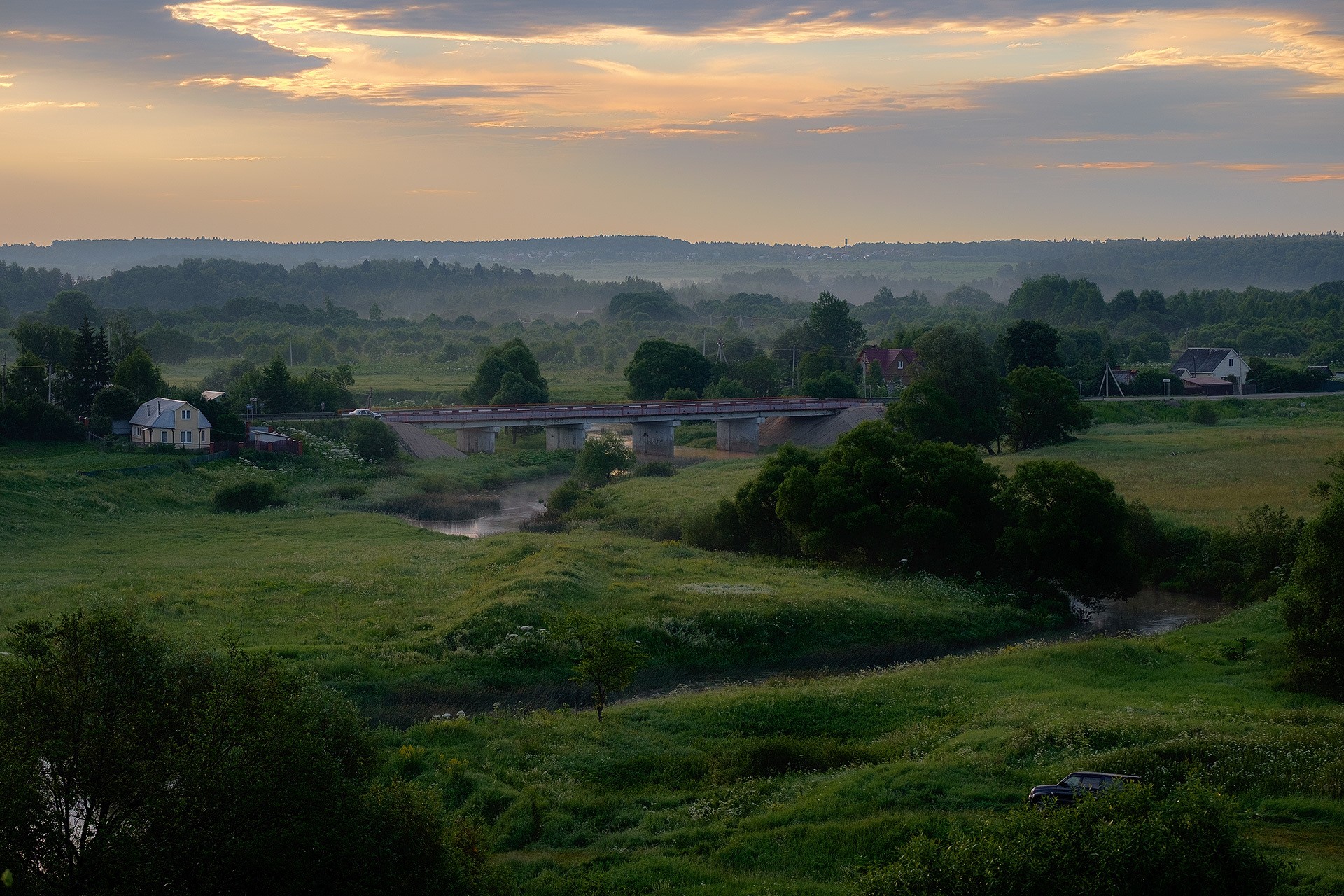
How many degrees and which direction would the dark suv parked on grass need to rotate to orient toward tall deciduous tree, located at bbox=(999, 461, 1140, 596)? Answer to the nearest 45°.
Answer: approximately 90° to its right

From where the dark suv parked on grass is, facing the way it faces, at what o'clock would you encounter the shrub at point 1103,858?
The shrub is roughly at 9 o'clock from the dark suv parked on grass.

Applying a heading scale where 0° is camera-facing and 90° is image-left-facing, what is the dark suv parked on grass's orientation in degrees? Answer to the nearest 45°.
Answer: approximately 90°

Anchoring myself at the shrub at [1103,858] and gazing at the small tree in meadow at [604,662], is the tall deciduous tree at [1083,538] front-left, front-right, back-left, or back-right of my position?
front-right

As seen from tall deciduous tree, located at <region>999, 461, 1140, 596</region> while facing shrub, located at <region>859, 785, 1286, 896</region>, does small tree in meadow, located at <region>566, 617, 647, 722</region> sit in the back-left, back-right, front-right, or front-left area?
front-right
